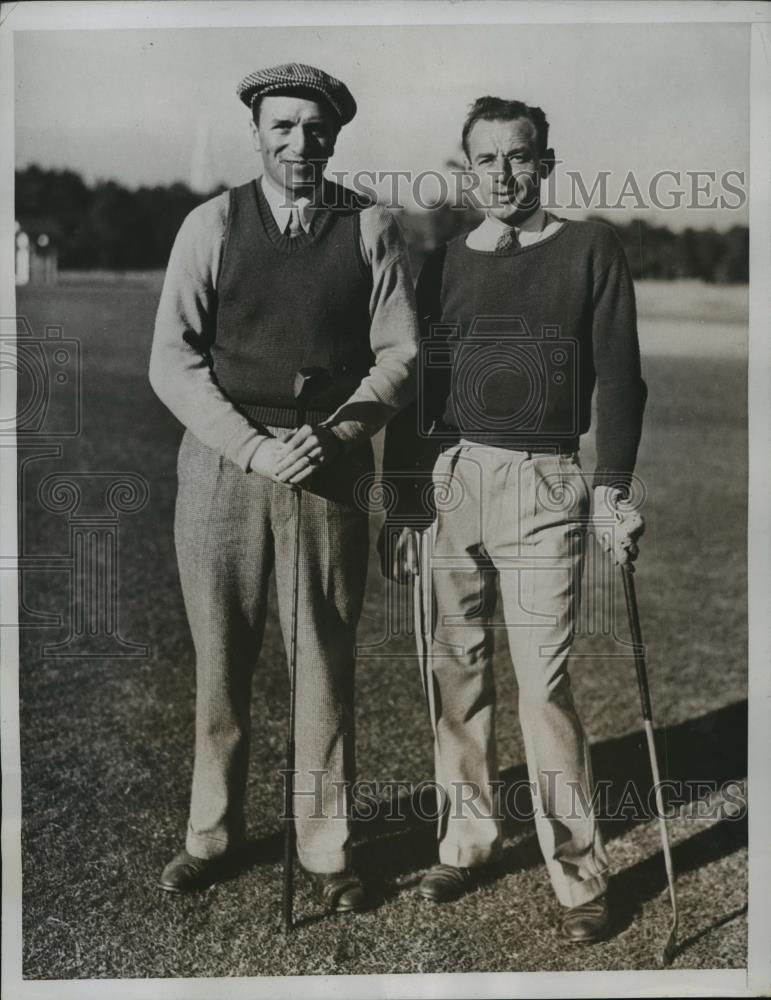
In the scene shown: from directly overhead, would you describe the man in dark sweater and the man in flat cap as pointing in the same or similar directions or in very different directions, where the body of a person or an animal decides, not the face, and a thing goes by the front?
same or similar directions

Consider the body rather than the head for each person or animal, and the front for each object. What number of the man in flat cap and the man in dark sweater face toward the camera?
2

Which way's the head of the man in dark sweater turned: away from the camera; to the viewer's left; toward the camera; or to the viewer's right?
toward the camera

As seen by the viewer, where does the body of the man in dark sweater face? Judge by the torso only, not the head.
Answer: toward the camera

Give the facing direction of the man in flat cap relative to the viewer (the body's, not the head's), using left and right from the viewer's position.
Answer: facing the viewer

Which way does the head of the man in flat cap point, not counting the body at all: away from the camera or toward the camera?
toward the camera
